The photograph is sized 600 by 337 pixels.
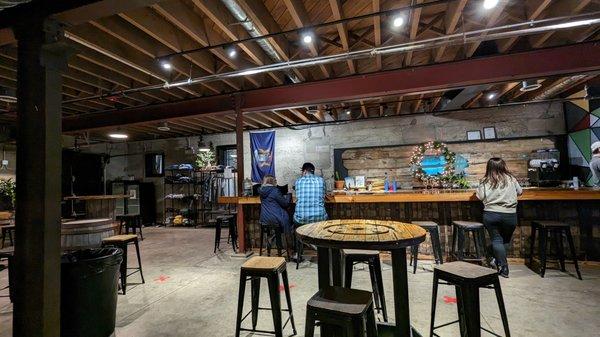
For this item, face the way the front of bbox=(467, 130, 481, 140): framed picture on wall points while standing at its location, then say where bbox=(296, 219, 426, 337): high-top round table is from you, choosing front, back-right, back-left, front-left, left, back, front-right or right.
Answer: front

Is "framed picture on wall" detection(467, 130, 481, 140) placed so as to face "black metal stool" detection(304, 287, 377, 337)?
yes

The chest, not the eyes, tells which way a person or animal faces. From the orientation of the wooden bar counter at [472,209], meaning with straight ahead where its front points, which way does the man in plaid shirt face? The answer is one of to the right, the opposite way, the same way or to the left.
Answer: the opposite way

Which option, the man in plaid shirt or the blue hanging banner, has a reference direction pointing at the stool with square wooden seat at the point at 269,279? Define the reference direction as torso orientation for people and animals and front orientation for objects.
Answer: the blue hanging banner

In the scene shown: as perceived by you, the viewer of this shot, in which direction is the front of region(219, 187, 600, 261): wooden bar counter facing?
facing the viewer

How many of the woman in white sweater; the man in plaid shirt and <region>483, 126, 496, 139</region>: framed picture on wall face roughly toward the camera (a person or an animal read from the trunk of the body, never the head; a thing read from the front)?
1

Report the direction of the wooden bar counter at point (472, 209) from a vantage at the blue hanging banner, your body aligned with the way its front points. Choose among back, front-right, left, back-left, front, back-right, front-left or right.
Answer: front-left

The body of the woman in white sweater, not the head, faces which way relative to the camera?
away from the camera

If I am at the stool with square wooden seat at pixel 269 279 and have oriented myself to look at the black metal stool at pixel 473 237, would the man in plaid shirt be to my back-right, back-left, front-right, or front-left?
front-left

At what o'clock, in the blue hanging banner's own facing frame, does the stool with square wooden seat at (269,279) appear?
The stool with square wooden seat is roughly at 12 o'clock from the blue hanging banner.

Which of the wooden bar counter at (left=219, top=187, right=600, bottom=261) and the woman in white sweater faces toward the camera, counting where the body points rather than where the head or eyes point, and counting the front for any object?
the wooden bar counter

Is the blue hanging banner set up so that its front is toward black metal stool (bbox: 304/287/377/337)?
yes

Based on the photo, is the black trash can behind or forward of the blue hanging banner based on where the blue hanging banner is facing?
forward

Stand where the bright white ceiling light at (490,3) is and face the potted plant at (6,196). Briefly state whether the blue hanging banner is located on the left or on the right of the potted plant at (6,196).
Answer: right

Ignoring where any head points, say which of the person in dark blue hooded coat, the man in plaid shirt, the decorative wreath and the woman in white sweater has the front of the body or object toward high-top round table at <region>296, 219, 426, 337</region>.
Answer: the decorative wreath

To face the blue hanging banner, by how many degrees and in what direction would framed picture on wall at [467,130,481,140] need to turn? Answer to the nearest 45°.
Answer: approximately 45° to its right

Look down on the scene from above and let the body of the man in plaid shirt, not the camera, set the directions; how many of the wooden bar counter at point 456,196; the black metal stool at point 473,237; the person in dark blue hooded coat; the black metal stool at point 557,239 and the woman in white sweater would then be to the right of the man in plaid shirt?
4

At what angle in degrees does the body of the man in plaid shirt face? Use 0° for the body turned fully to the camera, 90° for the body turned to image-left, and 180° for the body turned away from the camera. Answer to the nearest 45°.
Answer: approximately 180°

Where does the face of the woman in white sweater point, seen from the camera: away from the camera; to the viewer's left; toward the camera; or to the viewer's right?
away from the camera
